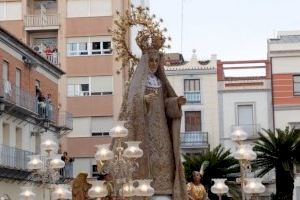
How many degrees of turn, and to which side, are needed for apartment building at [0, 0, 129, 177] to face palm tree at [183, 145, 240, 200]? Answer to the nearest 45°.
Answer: approximately 45° to its left

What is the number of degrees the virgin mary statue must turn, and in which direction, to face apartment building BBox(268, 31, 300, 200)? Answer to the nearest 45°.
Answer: approximately 135° to its left

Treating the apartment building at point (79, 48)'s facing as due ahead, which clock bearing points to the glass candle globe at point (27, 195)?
The glass candle globe is roughly at 12 o'clock from the apartment building.

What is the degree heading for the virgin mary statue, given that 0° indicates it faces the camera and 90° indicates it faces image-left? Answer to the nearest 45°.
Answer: approximately 315°

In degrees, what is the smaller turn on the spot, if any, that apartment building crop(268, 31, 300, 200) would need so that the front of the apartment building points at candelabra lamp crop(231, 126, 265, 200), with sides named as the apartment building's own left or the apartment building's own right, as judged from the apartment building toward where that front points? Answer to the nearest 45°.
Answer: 0° — it already faces it

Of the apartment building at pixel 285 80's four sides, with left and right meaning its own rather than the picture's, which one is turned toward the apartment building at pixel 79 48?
right
